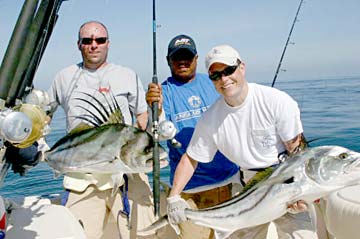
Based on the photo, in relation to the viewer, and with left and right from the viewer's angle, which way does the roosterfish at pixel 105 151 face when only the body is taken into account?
facing to the right of the viewer

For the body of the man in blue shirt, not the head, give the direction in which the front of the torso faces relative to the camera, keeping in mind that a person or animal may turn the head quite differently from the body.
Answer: toward the camera

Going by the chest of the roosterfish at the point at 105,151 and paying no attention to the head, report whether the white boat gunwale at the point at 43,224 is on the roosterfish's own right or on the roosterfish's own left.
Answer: on the roosterfish's own right

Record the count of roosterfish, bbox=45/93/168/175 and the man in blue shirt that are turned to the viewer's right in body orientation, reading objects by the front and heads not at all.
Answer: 1

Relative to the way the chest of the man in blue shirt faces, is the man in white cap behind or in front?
in front

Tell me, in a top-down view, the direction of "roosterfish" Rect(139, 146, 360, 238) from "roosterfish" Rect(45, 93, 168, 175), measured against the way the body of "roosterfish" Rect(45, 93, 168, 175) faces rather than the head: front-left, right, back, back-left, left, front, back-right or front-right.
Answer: front-right

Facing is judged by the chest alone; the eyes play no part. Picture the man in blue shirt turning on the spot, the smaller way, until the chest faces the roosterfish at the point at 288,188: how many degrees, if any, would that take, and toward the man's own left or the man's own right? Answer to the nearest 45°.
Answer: approximately 45° to the man's own left

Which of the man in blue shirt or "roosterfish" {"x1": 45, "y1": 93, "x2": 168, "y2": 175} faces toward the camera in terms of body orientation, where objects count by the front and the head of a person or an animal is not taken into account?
the man in blue shirt

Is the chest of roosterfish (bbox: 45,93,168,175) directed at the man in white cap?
yes

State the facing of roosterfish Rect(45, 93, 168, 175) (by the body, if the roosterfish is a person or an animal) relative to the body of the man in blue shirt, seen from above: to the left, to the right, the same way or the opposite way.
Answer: to the left

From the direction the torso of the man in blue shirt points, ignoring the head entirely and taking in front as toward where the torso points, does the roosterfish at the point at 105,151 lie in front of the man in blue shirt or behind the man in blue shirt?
in front

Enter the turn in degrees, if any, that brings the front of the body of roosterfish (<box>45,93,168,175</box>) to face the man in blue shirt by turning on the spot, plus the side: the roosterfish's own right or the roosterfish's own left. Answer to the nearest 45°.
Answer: approximately 45° to the roosterfish's own left
